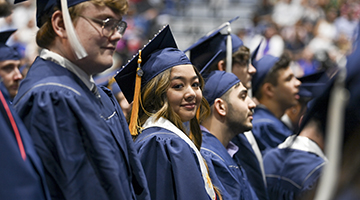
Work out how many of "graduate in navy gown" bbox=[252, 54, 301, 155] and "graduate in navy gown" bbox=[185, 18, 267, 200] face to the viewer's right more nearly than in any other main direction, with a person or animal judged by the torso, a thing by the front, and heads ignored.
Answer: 2

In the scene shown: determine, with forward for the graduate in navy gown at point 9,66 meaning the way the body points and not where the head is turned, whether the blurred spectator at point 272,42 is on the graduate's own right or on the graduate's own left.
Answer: on the graduate's own left

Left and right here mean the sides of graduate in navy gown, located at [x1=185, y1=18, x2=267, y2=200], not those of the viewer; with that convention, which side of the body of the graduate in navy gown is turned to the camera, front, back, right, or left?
right

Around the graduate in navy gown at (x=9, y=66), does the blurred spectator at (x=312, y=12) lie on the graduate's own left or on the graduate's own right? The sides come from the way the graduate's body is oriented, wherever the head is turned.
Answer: on the graduate's own left

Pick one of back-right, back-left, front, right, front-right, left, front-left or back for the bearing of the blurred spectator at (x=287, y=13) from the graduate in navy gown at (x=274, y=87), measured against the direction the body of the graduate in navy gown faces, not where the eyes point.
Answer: left

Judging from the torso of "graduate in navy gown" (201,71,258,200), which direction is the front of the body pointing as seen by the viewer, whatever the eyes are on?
to the viewer's right

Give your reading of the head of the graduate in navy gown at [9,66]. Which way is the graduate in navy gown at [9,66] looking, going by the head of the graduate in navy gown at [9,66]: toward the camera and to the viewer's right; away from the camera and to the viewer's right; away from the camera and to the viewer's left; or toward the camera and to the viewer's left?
toward the camera and to the viewer's right

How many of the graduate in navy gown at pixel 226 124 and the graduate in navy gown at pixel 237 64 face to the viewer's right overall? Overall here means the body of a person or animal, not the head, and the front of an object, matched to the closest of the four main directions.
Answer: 2
